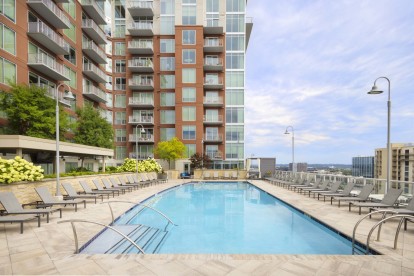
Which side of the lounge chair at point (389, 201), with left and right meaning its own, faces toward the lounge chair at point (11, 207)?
front

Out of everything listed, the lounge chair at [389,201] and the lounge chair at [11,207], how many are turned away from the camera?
0

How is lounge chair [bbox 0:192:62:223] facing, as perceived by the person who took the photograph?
facing the viewer and to the right of the viewer

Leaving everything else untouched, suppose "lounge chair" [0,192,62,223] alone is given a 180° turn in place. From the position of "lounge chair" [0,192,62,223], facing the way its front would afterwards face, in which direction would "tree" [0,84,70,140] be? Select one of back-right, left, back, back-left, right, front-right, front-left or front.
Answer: front-right

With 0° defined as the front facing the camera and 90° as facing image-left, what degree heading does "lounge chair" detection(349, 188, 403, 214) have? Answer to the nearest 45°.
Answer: approximately 45°

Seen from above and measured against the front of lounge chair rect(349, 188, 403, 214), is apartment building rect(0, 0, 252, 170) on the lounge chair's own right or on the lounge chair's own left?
on the lounge chair's own right
